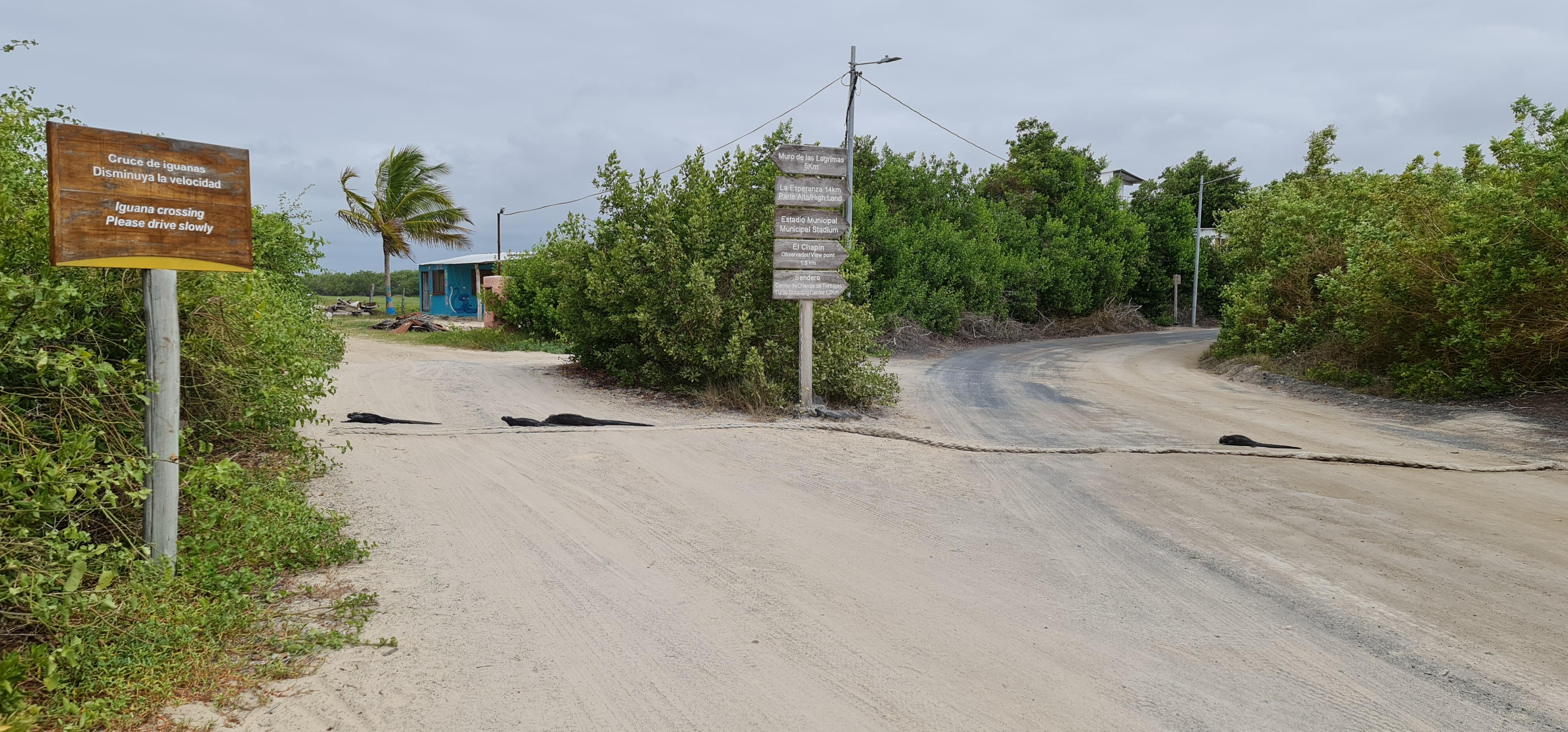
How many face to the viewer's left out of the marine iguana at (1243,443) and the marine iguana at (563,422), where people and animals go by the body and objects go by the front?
2

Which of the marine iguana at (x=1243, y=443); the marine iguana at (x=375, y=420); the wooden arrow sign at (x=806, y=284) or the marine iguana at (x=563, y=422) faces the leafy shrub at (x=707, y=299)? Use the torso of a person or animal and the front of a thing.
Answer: the marine iguana at (x=1243, y=443)

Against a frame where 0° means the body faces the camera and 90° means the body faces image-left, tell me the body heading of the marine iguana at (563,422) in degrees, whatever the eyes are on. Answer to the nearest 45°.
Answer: approximately 90°

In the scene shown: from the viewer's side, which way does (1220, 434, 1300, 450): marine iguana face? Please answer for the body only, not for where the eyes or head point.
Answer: to the viewer's left

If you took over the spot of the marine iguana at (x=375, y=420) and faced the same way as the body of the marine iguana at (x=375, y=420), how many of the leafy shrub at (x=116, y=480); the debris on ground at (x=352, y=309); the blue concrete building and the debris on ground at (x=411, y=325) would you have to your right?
3

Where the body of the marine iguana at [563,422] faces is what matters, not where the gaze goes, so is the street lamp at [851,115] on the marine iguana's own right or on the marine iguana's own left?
on the marine iguana's own right

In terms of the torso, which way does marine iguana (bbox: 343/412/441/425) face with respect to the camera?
to the viewer's left

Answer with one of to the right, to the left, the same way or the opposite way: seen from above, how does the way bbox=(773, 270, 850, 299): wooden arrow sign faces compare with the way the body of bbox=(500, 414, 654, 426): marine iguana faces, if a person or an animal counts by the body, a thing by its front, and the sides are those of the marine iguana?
to the left

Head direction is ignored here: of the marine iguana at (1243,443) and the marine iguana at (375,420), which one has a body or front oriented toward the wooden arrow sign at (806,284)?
the marine iguana at (1243,443)
